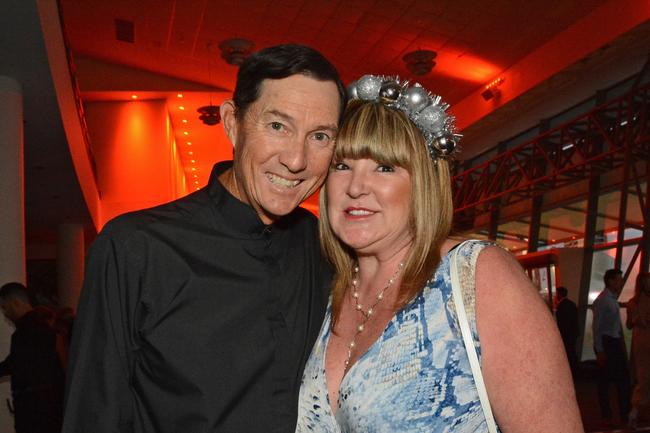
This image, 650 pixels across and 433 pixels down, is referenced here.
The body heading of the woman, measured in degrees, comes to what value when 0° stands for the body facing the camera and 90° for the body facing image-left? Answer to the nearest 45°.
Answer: approximately 45°

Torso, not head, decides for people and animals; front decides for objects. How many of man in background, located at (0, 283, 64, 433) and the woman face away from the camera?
0

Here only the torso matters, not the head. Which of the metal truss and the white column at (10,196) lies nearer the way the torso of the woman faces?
the white column

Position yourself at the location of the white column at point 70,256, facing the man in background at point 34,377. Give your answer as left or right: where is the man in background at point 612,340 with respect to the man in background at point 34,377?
left

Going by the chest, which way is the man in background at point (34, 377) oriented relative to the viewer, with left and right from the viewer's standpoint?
facing to the left of the viewer
